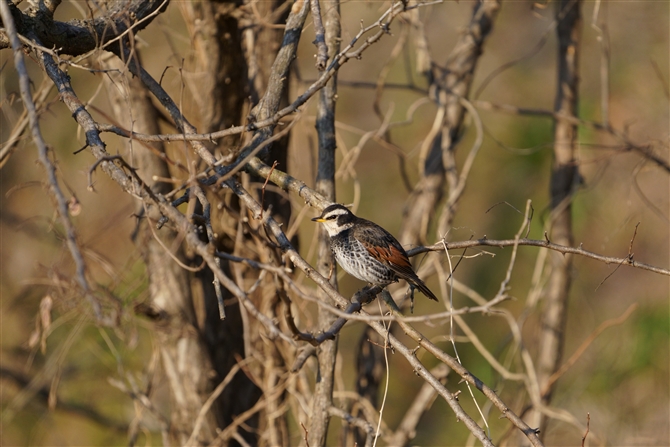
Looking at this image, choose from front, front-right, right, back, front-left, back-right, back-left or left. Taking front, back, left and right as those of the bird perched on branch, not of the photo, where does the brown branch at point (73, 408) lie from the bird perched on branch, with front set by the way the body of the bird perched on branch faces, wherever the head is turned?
front-right

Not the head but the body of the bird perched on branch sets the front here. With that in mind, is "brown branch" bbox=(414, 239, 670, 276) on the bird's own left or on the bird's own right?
on the bird's own left

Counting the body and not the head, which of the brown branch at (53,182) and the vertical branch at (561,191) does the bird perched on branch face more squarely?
the brown branch

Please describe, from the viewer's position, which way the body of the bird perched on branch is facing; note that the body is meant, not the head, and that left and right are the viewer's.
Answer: facing to the left of the viewer
